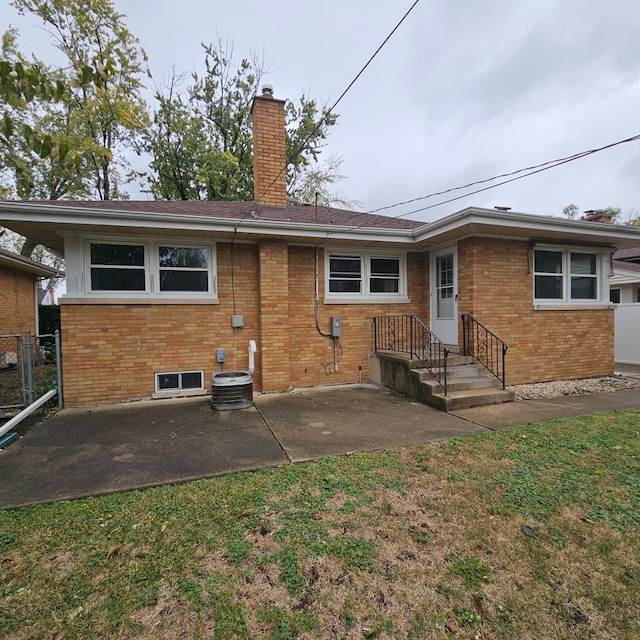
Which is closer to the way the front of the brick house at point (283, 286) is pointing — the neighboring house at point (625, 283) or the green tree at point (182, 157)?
the green tree

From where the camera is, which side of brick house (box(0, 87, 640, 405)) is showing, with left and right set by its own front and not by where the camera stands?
back

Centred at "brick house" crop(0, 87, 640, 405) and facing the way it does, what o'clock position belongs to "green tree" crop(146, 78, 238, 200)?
The green tree is roughly at 5 o'clock from the brick house.

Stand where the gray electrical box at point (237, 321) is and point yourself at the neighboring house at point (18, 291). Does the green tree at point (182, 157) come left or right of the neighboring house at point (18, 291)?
right

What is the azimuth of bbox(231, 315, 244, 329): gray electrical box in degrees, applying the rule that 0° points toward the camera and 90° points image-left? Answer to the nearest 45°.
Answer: approximately 0°

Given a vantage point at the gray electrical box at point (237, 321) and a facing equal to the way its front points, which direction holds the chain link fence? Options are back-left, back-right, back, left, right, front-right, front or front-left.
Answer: right

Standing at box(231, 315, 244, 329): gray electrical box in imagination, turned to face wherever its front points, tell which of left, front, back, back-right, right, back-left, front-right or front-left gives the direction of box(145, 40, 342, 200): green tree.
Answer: back
